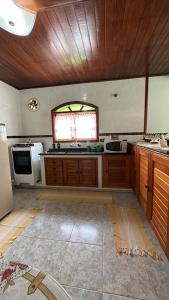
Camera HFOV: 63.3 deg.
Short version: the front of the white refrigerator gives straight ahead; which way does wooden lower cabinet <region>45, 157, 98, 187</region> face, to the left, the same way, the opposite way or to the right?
to the right

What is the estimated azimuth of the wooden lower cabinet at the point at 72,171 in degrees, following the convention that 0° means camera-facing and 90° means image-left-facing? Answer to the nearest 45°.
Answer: approximately 0°

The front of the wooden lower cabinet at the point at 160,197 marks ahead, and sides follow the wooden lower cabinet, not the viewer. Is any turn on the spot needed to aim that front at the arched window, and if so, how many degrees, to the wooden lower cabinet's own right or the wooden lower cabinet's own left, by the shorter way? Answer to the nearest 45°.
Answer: approximately 45° to the wooden lower cabinet's own right

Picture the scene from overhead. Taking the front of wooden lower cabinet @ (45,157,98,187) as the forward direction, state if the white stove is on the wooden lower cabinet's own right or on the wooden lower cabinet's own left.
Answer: on the wooden lower cabinet's own right

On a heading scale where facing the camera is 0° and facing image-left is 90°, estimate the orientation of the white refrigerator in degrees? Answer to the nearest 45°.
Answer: approximately 270°

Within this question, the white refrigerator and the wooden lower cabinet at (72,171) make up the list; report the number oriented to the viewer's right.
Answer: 1

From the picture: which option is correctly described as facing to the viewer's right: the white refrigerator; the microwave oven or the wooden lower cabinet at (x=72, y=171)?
the white refrigerator

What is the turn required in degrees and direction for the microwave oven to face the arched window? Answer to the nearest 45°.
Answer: approximately 135° to its right

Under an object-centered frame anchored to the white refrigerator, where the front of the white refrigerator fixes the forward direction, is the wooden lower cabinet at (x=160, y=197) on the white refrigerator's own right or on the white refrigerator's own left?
on the white refrigerator's own right

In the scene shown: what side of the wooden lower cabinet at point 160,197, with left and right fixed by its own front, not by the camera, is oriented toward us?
left

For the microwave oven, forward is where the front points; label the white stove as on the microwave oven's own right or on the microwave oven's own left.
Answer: on the microwave oven's own right
